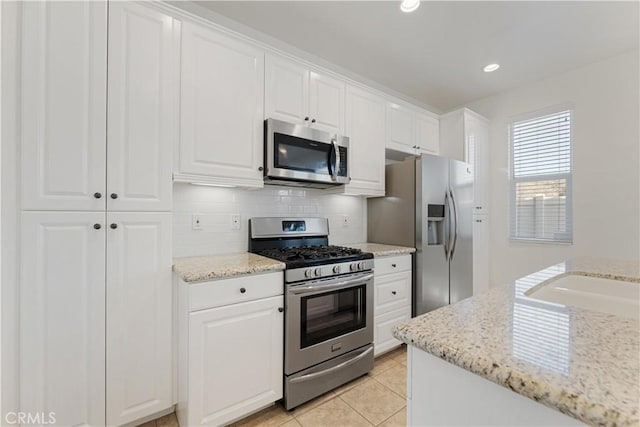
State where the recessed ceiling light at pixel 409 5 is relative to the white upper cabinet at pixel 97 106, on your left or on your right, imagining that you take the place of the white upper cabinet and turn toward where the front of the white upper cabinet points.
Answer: on your left

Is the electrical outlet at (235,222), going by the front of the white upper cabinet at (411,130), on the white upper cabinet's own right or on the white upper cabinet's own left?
on the white upper cabinet's own right

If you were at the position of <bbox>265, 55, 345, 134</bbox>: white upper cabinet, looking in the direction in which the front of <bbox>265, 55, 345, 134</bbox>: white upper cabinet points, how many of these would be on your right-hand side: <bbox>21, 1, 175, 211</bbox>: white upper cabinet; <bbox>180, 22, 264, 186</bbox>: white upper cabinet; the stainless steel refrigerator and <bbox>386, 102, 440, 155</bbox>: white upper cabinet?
2

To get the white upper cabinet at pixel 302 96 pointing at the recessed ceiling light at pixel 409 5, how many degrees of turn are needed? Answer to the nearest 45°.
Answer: approximately 45° to its left

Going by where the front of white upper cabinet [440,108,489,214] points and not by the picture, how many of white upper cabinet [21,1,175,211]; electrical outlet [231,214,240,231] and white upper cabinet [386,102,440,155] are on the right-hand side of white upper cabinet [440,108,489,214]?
3

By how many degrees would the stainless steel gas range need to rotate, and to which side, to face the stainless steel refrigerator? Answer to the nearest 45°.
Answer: approximately 90° to its left

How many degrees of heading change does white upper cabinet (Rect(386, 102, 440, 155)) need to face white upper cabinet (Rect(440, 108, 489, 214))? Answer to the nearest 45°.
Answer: approximately 90° to its left

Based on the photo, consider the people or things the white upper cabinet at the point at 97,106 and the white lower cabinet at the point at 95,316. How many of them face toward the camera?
2
